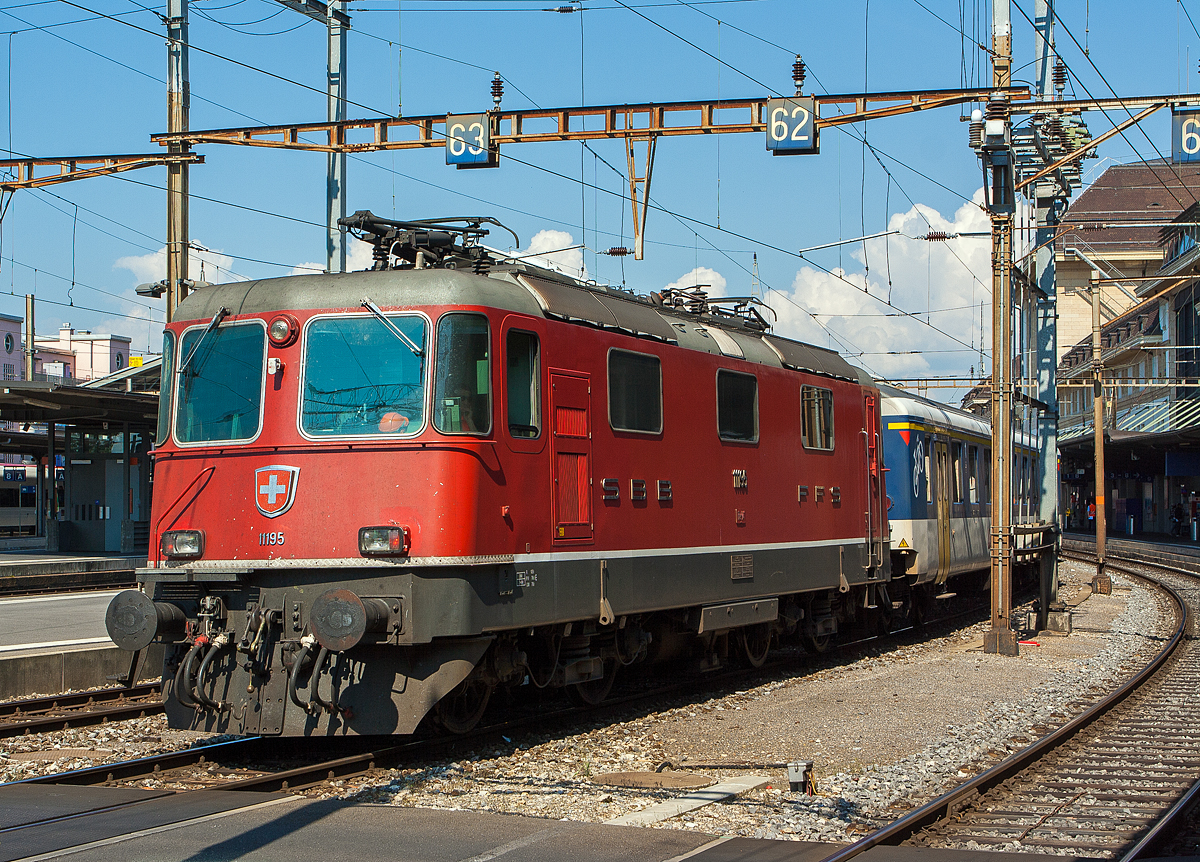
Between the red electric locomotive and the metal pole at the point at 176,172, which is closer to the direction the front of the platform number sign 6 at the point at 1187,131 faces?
the red electric locomotive

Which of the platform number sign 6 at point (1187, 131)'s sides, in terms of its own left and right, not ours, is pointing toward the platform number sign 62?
right

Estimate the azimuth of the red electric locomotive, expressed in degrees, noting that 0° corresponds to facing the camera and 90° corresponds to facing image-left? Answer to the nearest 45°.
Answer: approximately 45°

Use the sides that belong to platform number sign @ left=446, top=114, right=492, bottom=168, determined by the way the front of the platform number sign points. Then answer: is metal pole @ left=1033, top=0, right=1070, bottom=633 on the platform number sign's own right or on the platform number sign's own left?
on the platform number sign's own left

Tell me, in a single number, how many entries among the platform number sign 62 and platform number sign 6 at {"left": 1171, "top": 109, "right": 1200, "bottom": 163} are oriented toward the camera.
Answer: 2

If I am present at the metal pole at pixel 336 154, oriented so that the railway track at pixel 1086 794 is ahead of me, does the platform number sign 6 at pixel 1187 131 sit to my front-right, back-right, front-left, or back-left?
front-left

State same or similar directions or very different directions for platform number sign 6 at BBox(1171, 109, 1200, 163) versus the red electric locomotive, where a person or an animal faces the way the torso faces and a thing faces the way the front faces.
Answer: same or similar directions

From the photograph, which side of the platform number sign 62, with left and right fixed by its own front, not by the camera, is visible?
front

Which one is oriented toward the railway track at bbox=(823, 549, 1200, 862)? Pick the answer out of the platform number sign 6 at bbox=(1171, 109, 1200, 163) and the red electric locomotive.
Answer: the platform number sign 6
